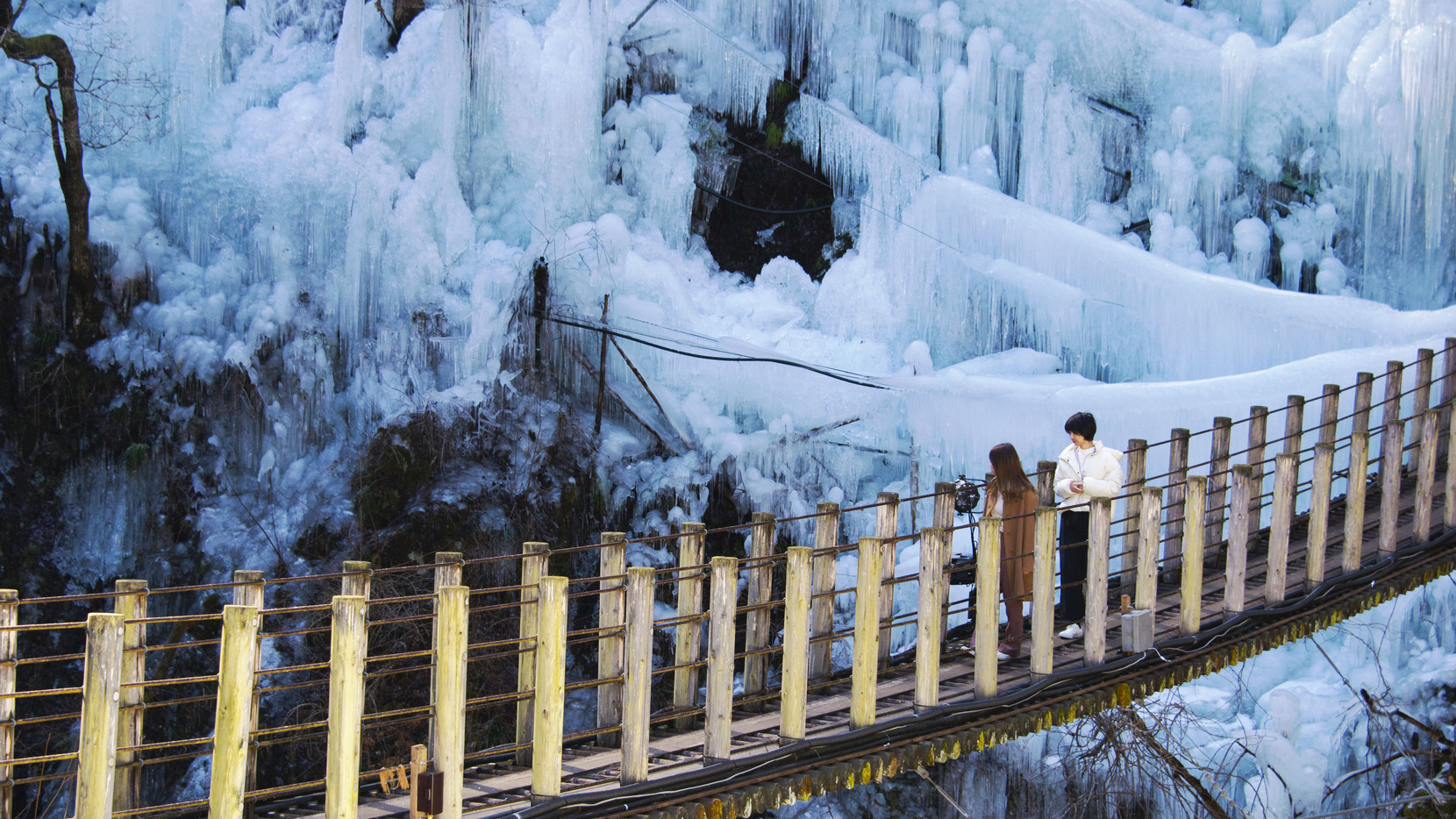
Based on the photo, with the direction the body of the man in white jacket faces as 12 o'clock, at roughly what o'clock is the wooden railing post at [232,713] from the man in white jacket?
The wooden railing post is roughly at 12 o'clock from the man in white jacket.

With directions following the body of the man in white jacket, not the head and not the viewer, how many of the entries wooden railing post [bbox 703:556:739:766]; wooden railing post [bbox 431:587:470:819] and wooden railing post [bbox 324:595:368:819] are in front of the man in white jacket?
3

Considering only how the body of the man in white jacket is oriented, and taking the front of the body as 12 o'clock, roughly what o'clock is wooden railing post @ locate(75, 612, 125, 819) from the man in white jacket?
The wooden railing post is roughly at 12 o'clock from the man in white jacket.

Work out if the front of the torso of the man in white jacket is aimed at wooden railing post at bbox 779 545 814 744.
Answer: yes

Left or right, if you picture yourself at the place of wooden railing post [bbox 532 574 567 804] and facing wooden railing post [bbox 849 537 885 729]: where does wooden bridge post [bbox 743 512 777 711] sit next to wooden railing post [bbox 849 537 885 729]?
left

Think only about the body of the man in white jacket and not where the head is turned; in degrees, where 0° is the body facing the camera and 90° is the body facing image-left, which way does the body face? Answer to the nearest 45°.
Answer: approximately 45°

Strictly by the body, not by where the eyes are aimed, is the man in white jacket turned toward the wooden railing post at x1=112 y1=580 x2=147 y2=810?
yes

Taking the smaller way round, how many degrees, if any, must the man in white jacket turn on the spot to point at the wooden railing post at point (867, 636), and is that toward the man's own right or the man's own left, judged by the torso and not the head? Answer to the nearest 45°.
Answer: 0° — they already face it

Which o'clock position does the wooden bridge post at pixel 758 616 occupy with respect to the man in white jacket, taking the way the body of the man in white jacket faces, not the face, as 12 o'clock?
The wooden bridge post is roughly at 1 o'clock from the man in white jacket.
